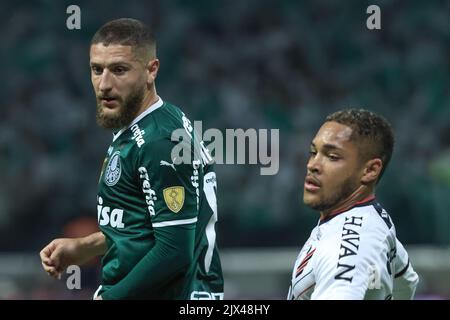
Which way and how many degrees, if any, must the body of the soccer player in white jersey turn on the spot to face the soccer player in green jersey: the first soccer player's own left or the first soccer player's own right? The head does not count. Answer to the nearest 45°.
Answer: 0° — they already face them

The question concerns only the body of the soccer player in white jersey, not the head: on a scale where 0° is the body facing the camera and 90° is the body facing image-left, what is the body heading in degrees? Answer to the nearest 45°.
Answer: approximately 90°
